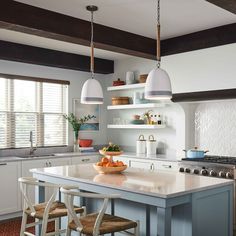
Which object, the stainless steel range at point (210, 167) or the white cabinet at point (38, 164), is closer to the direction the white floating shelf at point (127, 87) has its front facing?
the white cabinet

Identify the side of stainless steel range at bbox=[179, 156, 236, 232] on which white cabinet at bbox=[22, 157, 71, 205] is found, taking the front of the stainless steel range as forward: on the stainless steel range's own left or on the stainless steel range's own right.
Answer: on the stainless steel range's own right

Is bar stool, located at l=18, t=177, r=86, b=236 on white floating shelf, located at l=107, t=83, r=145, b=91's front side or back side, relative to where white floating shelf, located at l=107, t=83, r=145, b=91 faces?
on the front side

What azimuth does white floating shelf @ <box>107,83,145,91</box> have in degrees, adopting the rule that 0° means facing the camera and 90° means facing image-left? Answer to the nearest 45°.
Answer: approximately 45°

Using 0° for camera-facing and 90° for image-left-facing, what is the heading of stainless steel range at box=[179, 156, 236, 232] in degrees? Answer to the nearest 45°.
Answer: approximately 45°

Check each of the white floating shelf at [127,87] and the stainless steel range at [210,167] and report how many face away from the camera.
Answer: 0

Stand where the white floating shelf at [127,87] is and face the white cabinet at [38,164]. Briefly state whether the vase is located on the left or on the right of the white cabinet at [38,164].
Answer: right

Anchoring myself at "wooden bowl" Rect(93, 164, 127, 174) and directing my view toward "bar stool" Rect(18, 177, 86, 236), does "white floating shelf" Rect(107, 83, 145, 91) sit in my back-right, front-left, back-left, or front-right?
back-right

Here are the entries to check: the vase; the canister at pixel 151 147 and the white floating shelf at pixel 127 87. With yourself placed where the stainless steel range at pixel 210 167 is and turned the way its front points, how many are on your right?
3

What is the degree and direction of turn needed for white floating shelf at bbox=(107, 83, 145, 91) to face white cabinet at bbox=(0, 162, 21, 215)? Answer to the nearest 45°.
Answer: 0° — it already faces it

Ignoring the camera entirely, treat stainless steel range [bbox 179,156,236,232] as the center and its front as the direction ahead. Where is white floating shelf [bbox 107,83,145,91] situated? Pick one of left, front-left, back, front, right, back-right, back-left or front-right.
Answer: right
